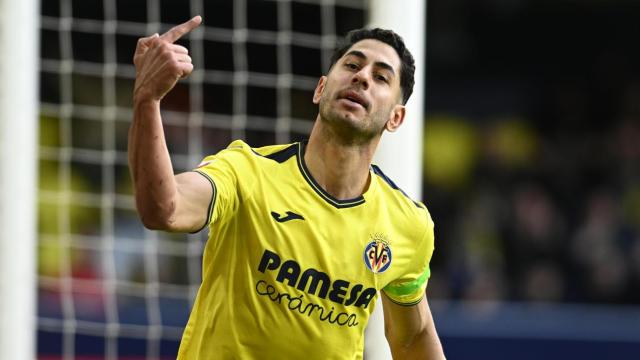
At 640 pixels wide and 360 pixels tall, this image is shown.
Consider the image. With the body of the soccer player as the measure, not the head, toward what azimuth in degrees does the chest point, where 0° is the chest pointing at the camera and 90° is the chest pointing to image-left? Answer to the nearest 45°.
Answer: approximately 0°
